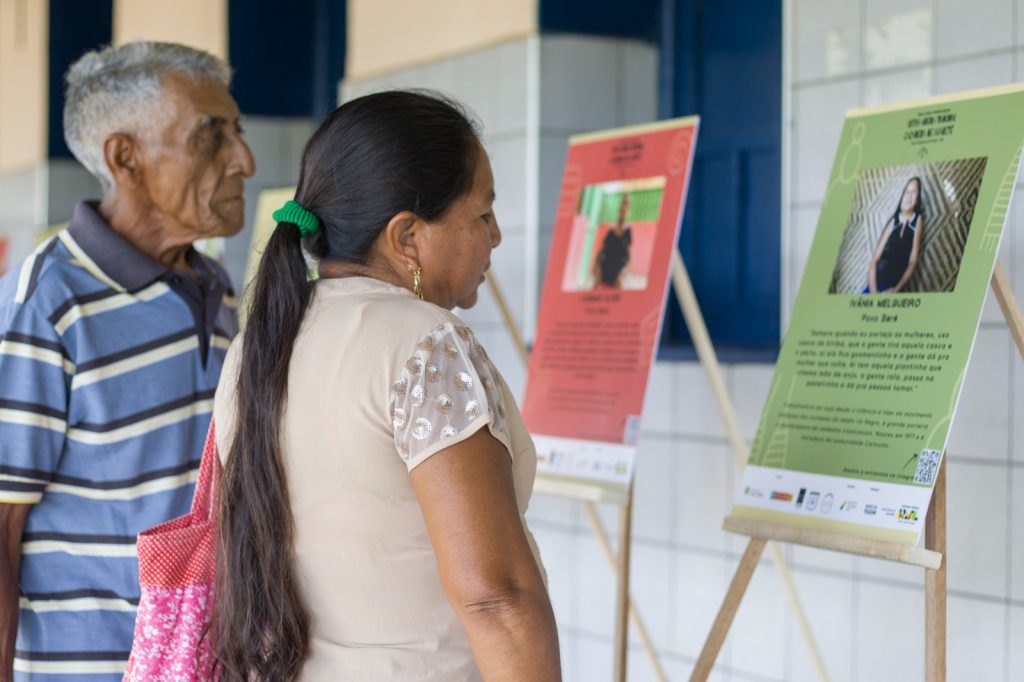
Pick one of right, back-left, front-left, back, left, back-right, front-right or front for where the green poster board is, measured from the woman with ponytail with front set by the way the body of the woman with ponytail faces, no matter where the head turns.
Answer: front

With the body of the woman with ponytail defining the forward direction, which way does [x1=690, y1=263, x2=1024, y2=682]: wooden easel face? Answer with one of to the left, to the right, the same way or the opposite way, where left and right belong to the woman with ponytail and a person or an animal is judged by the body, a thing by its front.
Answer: the opposite way

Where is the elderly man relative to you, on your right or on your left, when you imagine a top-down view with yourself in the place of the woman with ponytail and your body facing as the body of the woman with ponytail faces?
on your left

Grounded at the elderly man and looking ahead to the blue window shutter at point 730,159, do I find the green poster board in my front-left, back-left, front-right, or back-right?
front-right

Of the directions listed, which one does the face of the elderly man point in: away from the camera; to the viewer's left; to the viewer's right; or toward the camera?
to the viewer's right

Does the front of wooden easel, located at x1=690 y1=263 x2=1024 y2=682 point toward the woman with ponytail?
yes

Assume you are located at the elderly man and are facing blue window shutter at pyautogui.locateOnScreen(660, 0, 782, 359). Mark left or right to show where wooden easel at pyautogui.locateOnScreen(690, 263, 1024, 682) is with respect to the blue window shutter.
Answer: right

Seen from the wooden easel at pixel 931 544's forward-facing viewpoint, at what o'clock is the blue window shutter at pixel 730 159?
The blue window shutter is roughly at 4 o'clock from the wooden easel.

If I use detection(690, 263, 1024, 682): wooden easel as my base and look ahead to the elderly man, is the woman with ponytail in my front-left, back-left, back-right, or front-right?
front-left

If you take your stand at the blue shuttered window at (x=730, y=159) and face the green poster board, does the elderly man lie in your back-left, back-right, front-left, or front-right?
front-right

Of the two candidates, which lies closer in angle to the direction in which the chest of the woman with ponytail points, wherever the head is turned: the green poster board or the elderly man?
the green poster board

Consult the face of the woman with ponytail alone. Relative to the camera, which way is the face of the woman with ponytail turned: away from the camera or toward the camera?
away from the camera

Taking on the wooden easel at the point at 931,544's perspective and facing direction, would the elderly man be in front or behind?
in front

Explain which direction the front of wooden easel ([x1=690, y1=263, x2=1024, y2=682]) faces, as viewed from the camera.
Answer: facing the viewer and to the left of the viewer
